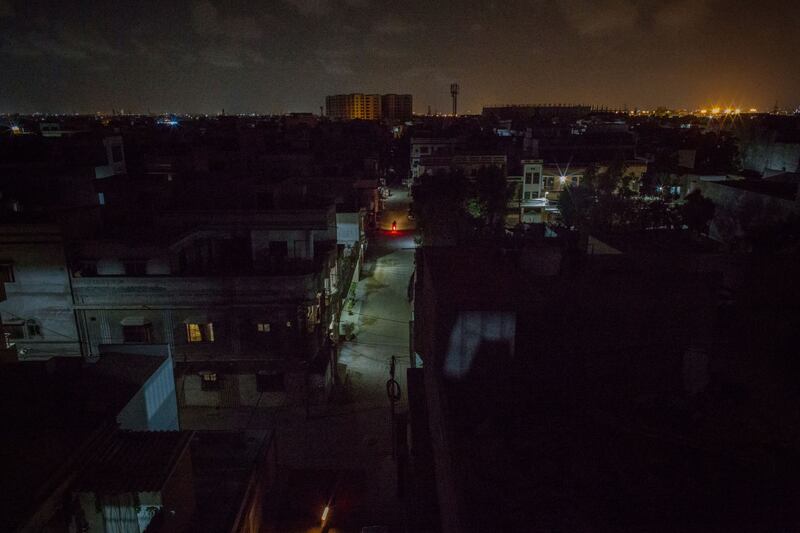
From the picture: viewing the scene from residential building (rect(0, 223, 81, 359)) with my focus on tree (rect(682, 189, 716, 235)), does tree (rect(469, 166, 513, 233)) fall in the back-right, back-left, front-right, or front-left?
front-left

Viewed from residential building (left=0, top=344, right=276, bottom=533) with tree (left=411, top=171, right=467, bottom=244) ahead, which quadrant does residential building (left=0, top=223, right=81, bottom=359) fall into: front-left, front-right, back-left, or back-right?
front-left

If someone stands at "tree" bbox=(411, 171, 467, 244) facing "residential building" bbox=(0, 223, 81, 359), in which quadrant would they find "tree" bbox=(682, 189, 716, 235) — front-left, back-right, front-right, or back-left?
back-left
